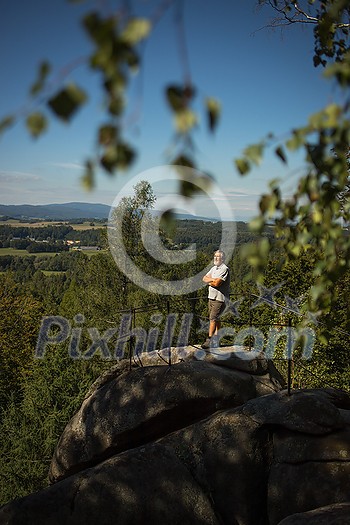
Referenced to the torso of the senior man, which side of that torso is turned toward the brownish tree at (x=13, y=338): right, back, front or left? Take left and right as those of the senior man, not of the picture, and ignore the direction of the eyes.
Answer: right

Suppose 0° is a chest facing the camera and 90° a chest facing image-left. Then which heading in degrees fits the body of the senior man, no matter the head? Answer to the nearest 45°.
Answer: approximately 45°
